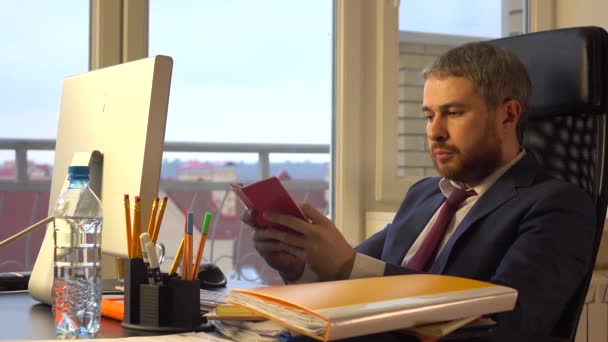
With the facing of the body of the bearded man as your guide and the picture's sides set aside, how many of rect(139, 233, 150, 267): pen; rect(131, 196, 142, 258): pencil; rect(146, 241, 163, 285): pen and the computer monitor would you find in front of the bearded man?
4

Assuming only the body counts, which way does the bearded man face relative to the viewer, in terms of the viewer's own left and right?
facing the viewer and to the left of the viewer

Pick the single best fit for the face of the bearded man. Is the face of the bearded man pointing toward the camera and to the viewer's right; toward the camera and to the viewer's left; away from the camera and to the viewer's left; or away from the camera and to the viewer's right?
toward the camera and to the viewer's left

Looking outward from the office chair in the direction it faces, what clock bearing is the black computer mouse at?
The black computer mouse is roughly at 1 o'clock from the office chair.

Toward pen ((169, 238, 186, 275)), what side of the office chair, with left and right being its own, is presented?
front

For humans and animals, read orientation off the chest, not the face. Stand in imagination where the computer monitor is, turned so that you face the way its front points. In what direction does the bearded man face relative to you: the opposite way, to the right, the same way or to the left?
the opposite way

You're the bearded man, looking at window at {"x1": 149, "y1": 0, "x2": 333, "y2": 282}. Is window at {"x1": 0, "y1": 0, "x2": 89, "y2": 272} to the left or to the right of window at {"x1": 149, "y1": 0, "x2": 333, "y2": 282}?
left

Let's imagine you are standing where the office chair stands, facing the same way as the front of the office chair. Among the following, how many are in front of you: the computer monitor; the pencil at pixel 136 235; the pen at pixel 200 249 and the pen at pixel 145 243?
4

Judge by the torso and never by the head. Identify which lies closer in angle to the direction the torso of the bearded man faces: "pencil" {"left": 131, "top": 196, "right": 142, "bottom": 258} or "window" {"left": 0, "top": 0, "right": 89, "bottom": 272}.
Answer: the pencil

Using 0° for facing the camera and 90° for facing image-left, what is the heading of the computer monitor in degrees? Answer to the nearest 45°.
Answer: approximately 225°

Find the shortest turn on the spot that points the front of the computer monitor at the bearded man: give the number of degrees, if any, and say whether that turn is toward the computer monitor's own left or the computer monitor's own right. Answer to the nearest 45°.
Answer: approximately 45° to the computer monitor's own right

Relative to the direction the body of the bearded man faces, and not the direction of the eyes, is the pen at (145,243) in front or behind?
in front
